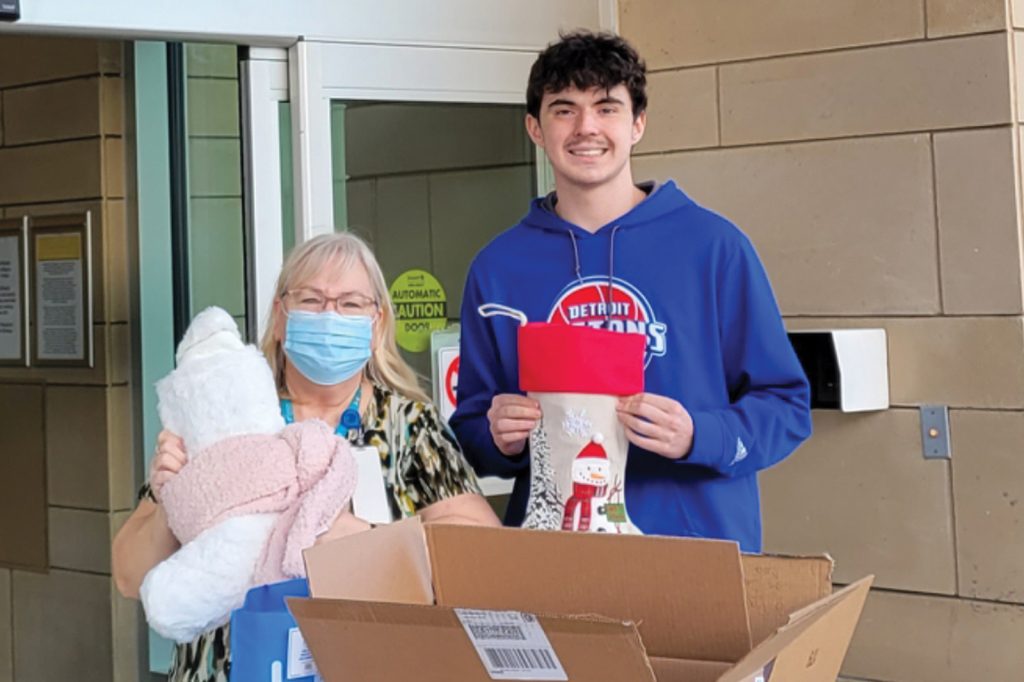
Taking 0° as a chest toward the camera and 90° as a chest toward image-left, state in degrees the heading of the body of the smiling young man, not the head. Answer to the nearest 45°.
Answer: approximately 0°

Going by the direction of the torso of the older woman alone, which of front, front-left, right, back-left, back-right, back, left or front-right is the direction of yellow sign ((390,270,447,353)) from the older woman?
back

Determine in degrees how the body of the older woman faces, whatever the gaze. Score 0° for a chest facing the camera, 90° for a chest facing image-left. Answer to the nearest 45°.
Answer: approximately 0°

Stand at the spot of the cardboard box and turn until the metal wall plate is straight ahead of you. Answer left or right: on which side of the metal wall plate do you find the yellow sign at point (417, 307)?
left

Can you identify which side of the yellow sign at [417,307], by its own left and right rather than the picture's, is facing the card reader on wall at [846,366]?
left
